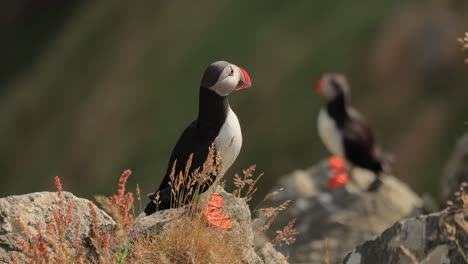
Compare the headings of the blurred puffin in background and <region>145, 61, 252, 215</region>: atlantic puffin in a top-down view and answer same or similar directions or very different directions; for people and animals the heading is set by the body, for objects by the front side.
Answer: very different directions

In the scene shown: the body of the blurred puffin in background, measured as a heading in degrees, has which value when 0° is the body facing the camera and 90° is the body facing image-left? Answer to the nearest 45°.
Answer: approximately 90°

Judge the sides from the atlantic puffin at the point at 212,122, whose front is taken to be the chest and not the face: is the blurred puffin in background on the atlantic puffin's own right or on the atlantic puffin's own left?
on the atlantic puffin's own left

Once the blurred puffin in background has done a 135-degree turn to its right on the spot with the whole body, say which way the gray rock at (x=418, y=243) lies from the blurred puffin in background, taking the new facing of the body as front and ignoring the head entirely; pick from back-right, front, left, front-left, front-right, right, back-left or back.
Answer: back-right

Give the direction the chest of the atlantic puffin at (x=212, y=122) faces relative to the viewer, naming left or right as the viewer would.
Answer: facing to the right of the viewer

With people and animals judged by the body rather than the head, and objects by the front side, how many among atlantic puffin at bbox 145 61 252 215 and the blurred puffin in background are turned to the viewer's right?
1
